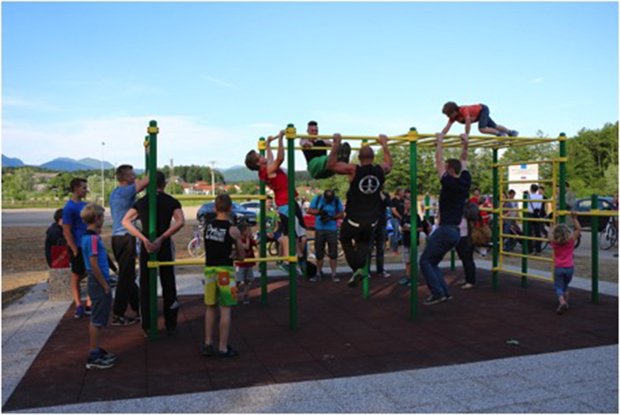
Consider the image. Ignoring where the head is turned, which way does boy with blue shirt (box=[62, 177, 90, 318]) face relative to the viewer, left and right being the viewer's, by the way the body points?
facing to the right of the viewer

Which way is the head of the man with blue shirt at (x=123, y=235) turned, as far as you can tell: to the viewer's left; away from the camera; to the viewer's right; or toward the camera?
to the viewer's right

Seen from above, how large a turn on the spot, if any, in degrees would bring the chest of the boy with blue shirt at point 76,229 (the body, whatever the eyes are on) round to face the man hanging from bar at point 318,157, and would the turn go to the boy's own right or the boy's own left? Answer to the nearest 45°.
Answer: approximately 45° to the boy's own left

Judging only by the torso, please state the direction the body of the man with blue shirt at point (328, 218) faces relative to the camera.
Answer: toward the camera

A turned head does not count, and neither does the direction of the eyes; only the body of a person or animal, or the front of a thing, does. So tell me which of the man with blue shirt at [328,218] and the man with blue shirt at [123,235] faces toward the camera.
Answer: the man with blue shirt at [328,218]

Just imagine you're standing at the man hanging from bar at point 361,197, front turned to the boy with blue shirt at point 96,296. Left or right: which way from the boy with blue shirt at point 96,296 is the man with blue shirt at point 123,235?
right

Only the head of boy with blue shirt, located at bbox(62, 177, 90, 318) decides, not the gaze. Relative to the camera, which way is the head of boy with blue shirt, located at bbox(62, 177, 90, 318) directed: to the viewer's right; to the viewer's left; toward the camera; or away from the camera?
to the viewer's right

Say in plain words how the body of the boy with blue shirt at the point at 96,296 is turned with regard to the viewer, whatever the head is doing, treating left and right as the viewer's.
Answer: facing to the right of the viewer

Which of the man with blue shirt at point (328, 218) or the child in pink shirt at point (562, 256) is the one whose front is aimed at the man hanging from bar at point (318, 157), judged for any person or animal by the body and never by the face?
the man with blue shirt

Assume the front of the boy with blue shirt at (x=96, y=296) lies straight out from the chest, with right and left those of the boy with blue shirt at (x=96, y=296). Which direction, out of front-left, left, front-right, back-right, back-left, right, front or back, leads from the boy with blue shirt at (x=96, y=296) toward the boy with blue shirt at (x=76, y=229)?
left

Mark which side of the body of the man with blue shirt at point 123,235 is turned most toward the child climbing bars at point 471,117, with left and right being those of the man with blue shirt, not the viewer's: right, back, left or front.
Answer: front
